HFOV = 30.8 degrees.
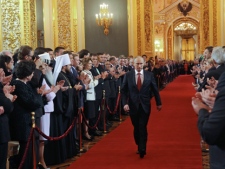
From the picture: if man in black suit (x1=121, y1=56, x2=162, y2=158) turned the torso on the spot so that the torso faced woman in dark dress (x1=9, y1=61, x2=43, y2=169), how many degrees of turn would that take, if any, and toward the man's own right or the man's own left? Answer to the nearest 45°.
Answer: approximately 45° to the man's own right

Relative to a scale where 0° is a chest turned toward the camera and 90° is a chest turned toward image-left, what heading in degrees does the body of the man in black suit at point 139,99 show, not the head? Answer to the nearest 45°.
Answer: approximately 0°

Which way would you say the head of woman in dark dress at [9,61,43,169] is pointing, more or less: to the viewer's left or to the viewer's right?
to the viewer's right

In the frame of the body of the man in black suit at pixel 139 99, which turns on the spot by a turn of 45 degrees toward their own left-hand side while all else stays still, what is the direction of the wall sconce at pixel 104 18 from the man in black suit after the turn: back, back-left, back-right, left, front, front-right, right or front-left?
back-left

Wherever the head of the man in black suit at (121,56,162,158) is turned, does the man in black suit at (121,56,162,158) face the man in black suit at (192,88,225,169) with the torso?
yes

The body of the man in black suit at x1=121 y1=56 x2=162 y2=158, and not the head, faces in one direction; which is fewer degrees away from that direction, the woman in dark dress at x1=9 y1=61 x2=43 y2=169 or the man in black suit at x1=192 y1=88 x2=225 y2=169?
the man in black suit
